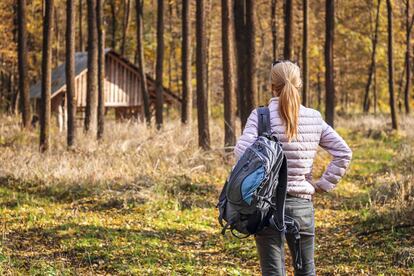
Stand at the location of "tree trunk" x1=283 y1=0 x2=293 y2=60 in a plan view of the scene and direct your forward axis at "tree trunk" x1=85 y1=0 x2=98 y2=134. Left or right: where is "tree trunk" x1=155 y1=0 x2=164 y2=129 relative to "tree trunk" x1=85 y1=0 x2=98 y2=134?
right

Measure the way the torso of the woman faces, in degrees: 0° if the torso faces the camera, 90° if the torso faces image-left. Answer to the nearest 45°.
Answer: approximately 180°

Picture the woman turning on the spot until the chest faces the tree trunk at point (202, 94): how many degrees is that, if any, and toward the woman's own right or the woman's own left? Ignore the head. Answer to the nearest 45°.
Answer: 0° — they already face it

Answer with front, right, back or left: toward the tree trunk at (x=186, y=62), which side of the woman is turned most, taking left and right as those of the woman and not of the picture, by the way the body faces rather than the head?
front

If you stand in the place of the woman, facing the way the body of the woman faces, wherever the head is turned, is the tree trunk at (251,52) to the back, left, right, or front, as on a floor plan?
front

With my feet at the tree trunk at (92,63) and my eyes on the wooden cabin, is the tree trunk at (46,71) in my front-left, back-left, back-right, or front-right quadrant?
back-left

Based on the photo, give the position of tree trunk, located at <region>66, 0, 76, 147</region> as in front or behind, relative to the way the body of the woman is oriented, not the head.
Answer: in front

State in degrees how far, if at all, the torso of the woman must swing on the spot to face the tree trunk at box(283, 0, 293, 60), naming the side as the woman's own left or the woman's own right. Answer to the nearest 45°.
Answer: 0° — they already face it

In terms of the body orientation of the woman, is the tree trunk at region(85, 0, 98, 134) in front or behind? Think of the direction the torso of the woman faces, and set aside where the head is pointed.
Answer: in front

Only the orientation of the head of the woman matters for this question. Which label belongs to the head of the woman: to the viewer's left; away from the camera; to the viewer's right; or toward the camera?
away from the camera
